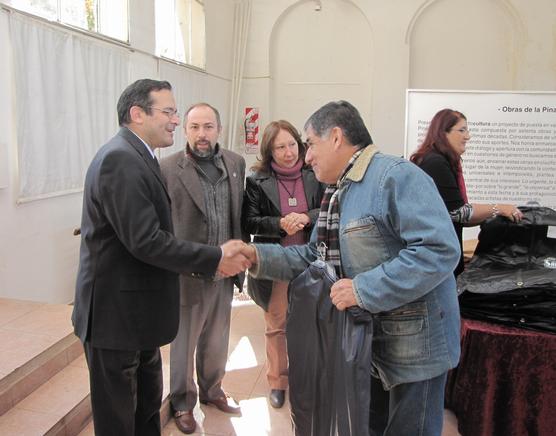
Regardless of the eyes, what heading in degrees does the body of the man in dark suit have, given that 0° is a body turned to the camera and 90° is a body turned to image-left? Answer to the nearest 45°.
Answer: approximately 270°

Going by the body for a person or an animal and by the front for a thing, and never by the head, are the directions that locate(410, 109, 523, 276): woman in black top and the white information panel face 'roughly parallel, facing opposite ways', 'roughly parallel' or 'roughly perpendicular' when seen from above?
roughly perpendicular

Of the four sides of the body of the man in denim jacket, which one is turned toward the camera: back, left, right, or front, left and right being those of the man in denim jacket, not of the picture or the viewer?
left

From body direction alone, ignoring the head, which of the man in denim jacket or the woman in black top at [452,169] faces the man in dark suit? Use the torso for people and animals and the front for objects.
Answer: the man in denim jacket

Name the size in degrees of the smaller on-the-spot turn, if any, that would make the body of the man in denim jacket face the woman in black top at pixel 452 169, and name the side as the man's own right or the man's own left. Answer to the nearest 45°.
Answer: approximately 90° to the man's own right

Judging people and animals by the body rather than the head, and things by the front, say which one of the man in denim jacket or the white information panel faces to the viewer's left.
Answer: the man in denim jacket

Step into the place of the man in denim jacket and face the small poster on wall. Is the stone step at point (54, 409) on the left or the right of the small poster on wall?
left

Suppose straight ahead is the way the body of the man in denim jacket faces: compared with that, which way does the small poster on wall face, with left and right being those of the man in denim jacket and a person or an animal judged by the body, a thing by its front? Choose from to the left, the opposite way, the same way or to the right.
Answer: to the left

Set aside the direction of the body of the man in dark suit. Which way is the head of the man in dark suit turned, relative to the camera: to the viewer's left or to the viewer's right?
to the viewer's right
